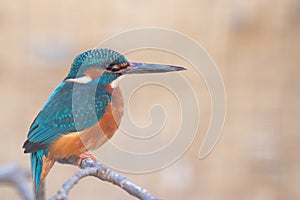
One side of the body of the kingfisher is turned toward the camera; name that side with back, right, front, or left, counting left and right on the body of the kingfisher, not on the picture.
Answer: right
